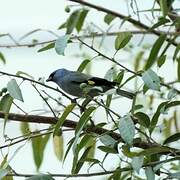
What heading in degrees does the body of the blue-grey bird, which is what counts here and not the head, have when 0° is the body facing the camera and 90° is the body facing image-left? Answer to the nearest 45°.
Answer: approximately 90°
